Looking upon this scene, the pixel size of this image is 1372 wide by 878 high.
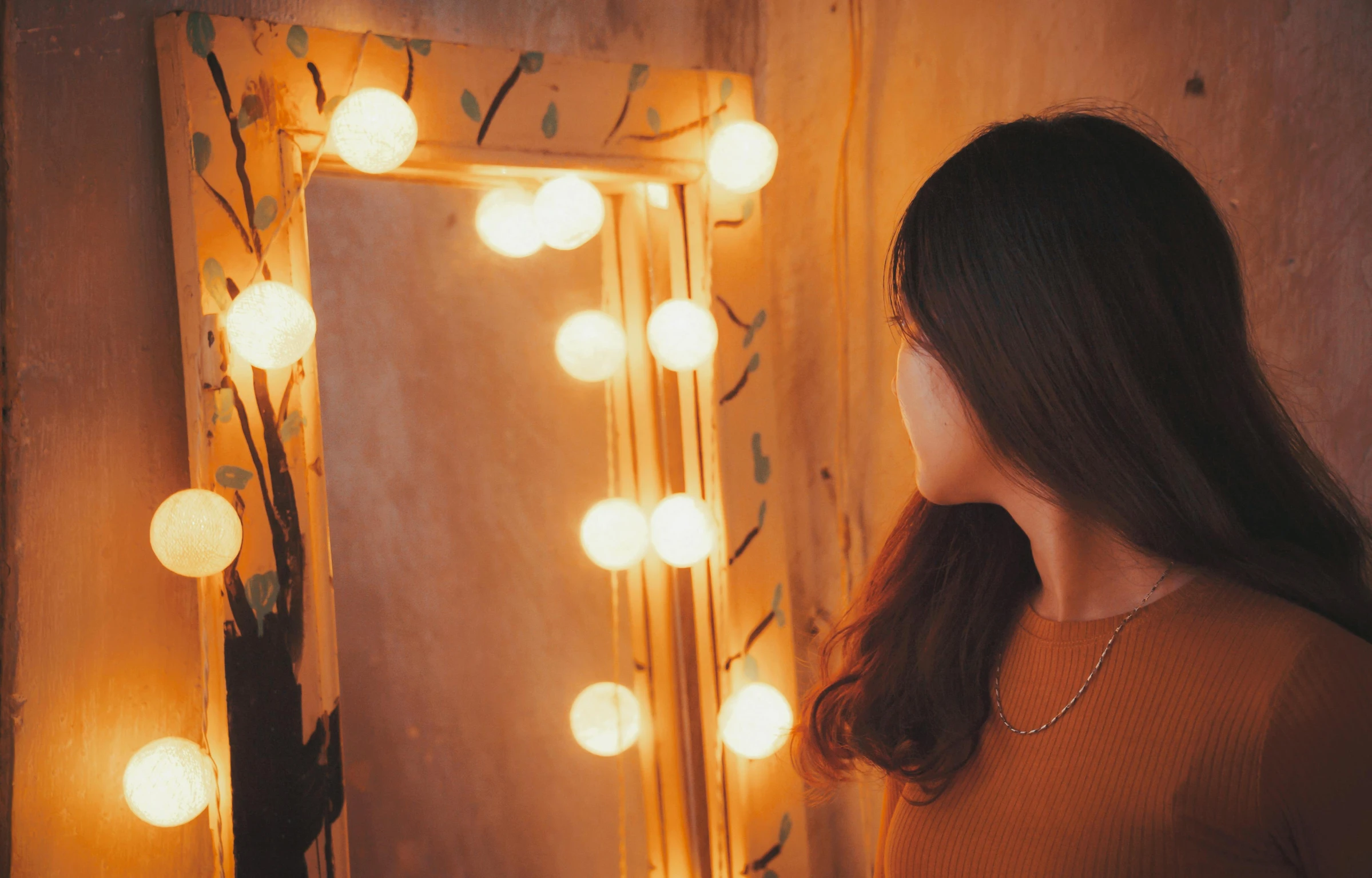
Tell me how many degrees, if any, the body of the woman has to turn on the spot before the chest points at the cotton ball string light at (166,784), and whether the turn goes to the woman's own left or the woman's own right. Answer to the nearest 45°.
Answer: approximately 45° to the woman's own right

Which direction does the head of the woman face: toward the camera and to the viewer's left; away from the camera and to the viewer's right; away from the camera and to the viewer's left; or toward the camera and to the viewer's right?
away from the camera and to the viewer's left

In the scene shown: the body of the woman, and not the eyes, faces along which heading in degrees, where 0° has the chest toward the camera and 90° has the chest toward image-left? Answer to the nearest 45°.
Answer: approximately 45°
